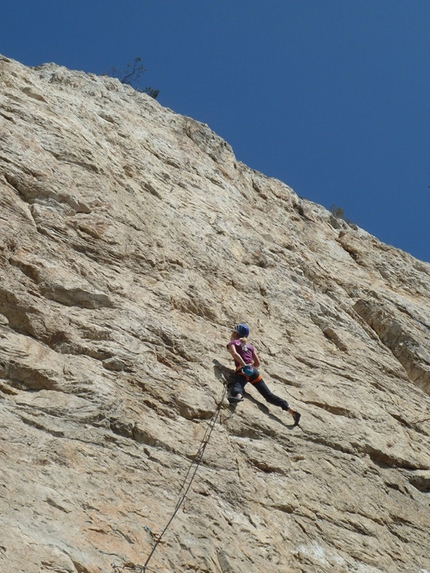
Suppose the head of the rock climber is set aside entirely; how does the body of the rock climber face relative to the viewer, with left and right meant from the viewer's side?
facing away from the viewer and to the left of the viewer
